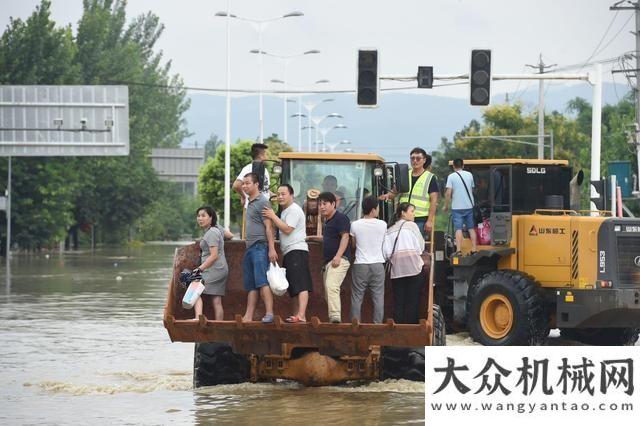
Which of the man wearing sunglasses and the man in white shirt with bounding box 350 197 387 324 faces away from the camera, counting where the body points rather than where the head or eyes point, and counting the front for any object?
the man in white shirt

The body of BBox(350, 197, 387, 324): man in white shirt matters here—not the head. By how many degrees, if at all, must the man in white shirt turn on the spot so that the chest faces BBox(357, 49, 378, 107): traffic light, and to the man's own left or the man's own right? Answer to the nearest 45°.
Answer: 0° — they already face it

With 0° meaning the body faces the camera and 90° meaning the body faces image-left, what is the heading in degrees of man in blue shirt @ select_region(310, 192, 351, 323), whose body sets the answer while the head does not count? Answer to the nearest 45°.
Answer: approximately 45°

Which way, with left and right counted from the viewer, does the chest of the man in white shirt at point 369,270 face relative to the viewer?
facing away from the viewer

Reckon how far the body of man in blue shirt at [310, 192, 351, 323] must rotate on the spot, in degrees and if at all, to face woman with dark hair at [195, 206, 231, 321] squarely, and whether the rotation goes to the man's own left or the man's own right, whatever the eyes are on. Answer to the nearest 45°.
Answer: approximately 45° to the man's own right

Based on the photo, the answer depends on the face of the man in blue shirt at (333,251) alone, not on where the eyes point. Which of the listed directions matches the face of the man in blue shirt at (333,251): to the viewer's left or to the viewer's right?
to the viewer's left
